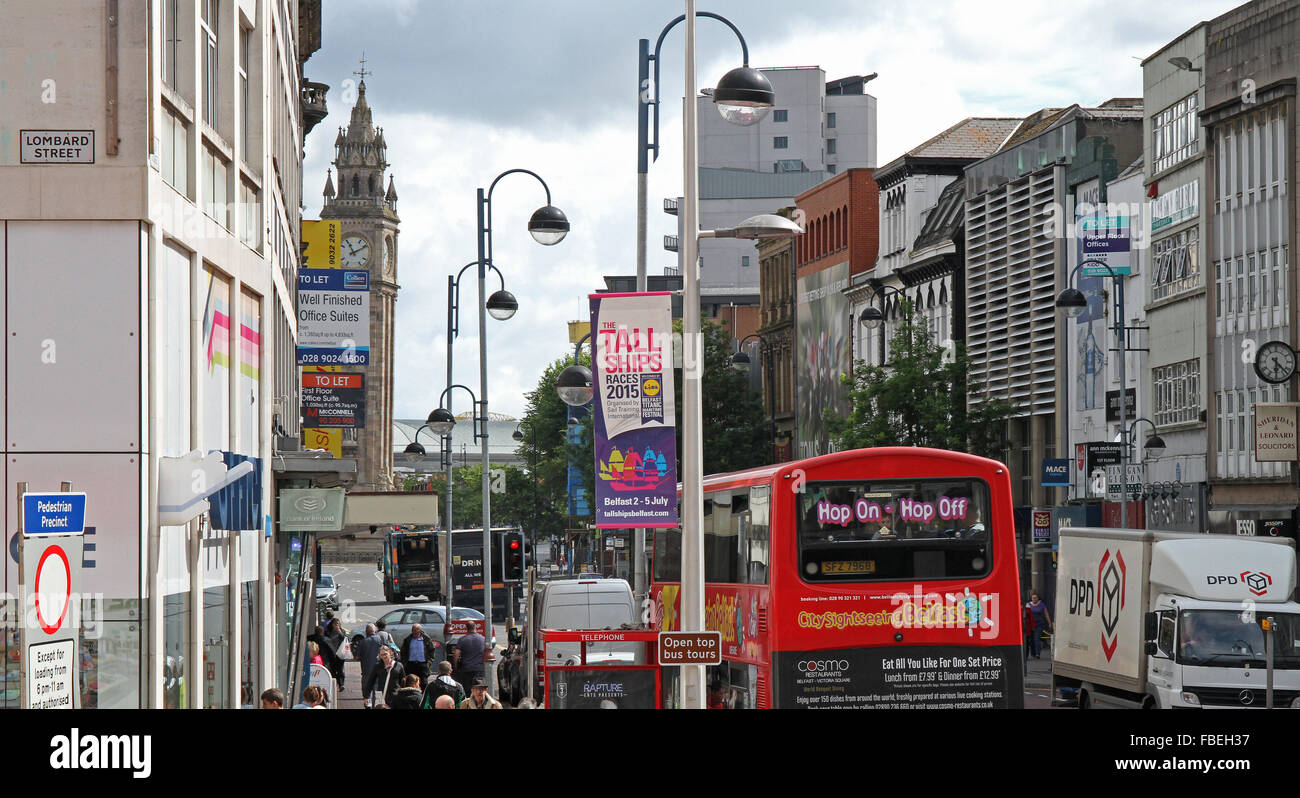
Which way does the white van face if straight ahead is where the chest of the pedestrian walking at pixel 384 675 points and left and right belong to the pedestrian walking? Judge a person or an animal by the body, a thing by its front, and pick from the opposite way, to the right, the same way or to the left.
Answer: the opposite way

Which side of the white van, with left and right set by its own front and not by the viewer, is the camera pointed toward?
back

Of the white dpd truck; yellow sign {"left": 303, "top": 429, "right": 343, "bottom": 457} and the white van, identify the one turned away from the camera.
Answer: the white van

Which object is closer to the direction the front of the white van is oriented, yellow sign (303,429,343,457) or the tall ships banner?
the yellow sign

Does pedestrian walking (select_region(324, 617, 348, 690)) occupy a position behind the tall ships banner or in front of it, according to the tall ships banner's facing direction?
behind

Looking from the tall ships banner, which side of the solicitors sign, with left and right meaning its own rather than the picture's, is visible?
front
